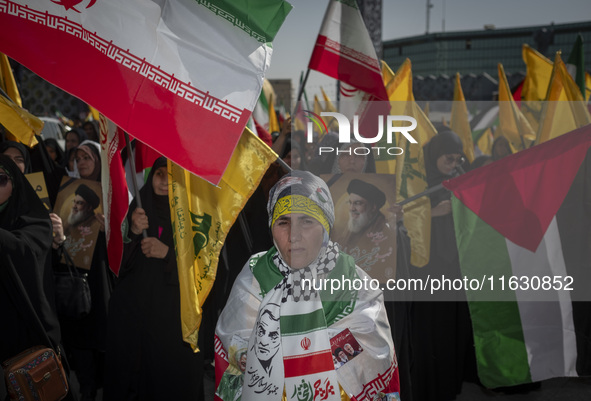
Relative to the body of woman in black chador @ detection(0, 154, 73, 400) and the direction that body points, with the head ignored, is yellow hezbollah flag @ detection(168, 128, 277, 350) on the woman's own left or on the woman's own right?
on the woman's own left

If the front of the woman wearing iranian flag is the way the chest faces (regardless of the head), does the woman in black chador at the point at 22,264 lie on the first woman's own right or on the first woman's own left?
on the first woman's own right

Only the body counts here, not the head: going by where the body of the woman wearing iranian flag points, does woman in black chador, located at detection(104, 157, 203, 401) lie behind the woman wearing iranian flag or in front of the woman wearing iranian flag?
behind

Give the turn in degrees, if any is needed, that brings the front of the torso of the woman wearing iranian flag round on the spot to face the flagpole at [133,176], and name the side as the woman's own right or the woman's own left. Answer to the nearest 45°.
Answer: approximately 135° to the woman's own right

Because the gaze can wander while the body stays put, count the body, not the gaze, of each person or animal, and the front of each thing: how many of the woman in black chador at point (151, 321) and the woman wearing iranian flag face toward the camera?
2

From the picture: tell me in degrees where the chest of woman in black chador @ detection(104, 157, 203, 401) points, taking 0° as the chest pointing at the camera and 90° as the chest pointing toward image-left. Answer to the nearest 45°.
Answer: approximately 0°

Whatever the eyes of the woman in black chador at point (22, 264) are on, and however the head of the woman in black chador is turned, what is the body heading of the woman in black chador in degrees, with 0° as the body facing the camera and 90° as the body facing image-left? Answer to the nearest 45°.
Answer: approximately 45°

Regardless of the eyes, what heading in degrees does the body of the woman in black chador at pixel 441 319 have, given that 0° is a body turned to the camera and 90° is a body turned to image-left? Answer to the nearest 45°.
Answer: approximately 315°
